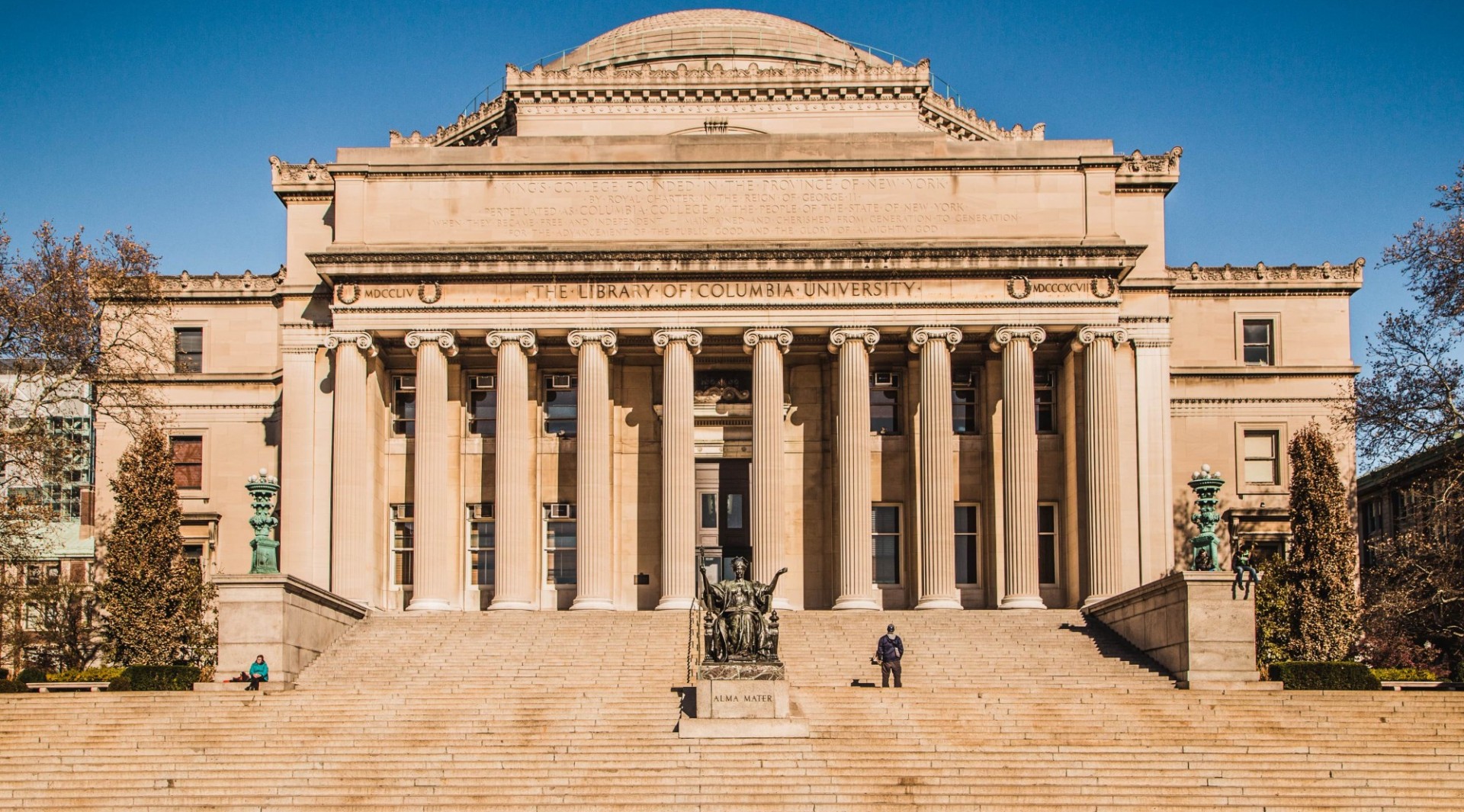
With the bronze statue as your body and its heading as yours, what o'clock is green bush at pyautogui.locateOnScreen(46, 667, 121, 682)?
The green bush is roughly at 4 o'clock from the bronze statue.

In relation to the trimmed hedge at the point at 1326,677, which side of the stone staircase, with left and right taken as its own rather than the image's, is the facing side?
left

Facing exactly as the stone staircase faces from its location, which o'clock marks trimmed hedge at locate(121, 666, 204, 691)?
The trimmed hedge is roughly at 4 o'clock from the stone staircase.

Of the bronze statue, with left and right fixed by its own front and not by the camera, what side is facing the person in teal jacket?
right

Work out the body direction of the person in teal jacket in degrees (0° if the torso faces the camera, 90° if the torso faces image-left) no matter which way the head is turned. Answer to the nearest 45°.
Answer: approximately 45°

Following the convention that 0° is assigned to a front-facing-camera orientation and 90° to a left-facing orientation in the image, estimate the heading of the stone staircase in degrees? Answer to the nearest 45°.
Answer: approximately 0°

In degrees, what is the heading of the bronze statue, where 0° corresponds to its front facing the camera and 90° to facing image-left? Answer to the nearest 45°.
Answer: approximately 0°

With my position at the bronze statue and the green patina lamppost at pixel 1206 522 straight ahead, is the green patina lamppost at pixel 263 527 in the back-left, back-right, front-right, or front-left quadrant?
back-left
